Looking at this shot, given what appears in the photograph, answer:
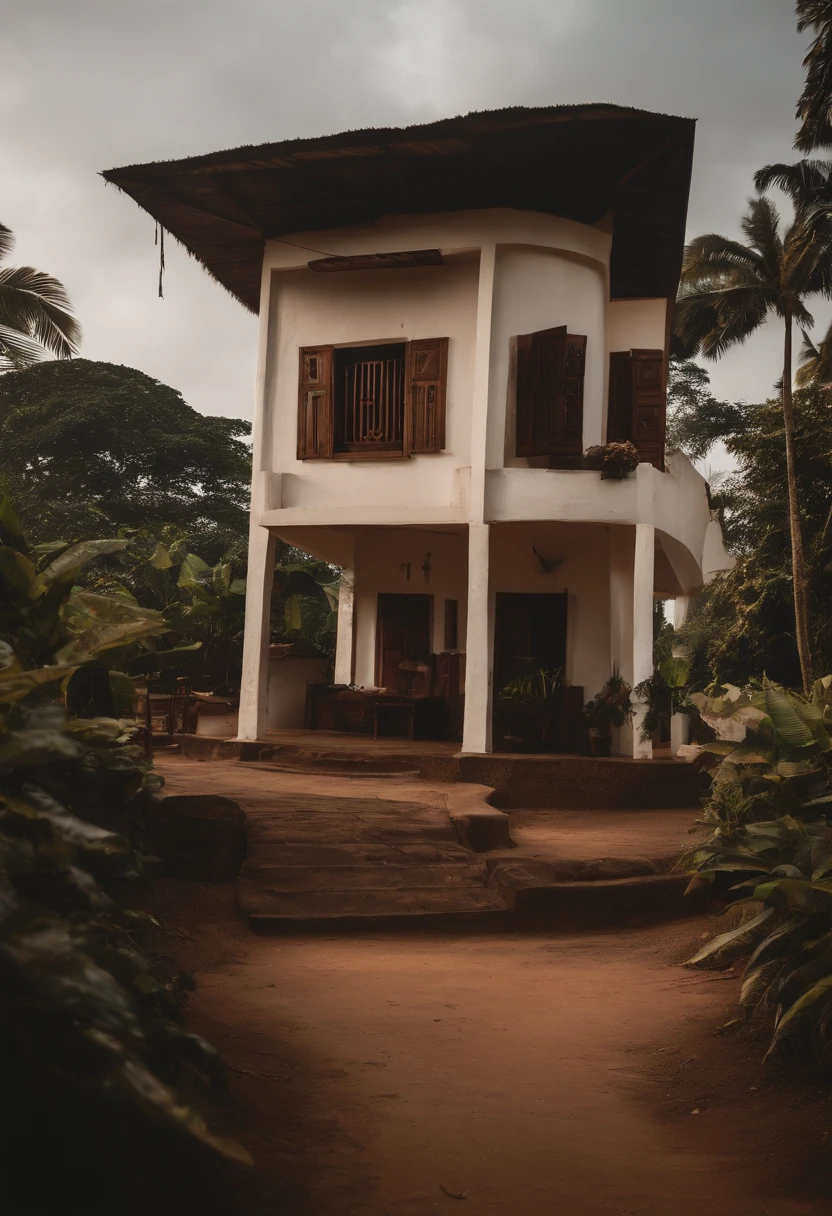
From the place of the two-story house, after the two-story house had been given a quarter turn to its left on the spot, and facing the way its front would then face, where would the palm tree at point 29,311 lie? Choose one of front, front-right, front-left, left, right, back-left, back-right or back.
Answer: back-left

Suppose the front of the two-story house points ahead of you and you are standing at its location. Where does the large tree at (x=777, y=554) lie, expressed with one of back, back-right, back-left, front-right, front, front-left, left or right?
back-left

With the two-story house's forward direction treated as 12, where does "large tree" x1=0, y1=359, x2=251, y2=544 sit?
The large tree is roughly at 5 o'clock from the two-story house.

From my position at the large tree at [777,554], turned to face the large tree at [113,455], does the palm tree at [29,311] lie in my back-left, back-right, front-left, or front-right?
front-left

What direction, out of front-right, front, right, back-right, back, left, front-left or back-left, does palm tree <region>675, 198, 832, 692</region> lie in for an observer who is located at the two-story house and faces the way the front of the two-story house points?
back-left

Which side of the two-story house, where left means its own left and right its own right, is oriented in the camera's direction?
front
